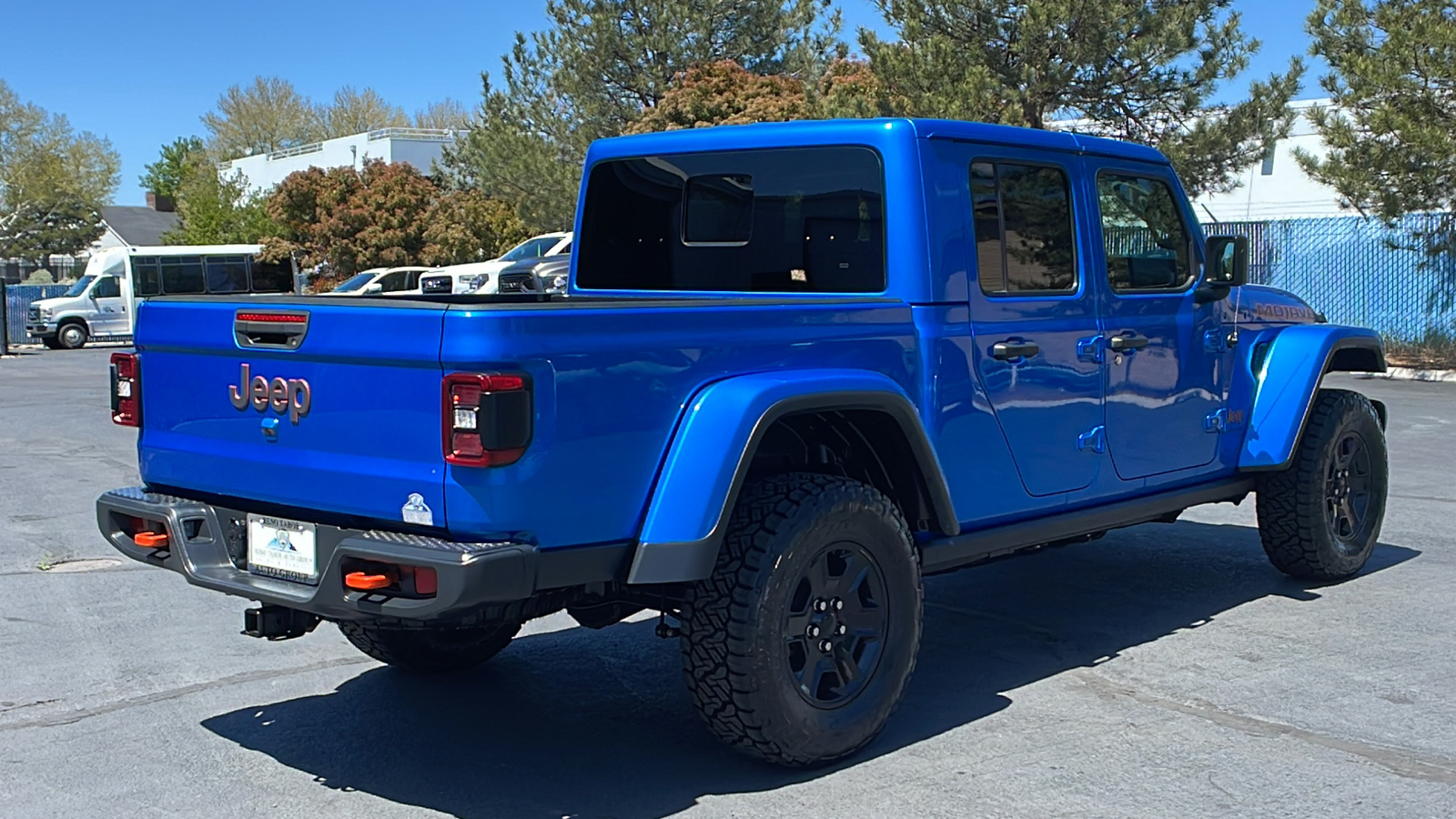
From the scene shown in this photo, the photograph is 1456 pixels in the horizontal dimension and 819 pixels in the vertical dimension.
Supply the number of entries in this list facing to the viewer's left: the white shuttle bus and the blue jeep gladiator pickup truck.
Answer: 1

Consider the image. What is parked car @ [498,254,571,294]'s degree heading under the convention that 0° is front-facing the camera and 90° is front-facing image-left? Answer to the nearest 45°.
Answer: approximately 45°

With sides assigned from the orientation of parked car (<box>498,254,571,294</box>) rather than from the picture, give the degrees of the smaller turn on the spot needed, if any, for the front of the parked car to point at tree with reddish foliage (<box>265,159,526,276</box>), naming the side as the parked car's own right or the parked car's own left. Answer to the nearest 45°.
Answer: approximately 135° to the parked car's own right

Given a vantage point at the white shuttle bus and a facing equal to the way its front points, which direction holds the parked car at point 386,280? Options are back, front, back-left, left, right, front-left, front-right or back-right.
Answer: back-left

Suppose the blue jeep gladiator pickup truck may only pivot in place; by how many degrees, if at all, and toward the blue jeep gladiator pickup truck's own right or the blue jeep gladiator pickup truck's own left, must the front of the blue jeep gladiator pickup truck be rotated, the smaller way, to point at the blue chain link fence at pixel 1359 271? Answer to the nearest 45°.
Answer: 0° — it already faces it

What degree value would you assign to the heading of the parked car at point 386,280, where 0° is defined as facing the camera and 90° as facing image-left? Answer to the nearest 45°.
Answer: approximately 45°

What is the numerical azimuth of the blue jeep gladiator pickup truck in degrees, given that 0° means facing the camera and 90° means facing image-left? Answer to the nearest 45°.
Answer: approximately 225°

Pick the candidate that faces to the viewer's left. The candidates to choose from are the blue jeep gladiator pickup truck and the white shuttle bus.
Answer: the white shuttle bus

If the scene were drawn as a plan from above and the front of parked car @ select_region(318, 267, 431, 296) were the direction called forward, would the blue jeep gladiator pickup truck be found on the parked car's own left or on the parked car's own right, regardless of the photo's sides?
on the parked car's own left

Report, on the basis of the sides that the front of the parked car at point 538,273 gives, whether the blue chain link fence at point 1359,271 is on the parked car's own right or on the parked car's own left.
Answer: on the parked car's own left

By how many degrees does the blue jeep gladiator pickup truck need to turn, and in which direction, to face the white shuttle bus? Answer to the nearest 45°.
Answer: approximately 90° to its left

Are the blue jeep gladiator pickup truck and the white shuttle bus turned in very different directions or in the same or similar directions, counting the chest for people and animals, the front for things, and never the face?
very different directions

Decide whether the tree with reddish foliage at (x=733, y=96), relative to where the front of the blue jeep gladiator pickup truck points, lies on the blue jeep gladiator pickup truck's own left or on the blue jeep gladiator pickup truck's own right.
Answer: on the blue jeep gladiator pickup truck's own left

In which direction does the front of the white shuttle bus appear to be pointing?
to the viewer's left
